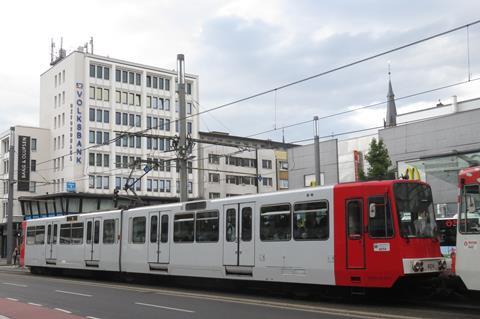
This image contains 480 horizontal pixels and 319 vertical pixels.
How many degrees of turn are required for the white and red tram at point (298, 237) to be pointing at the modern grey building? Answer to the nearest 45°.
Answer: approximately 90° to its left

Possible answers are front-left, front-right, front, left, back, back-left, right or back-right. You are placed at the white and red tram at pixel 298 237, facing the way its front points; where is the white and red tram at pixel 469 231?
front

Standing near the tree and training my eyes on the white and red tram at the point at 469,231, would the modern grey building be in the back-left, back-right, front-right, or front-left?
back-left

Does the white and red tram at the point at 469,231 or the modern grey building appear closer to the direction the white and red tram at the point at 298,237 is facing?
the white and red tram

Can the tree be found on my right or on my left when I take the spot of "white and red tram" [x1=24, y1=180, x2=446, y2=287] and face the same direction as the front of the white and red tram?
on my left

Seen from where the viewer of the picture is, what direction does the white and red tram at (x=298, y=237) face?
facing the viewer and to the right of the viewer
